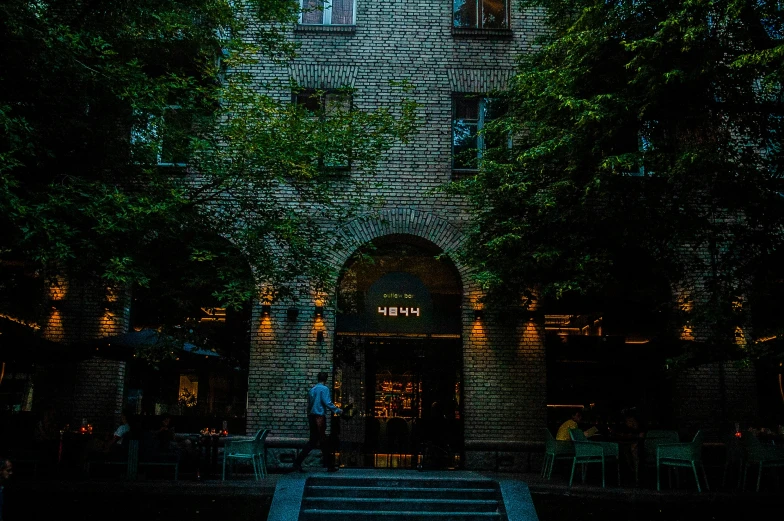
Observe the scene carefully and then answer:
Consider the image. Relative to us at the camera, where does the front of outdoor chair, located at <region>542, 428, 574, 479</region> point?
facing to the right of the viewer

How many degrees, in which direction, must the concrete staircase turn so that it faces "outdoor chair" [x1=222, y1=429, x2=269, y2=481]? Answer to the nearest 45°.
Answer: approximately 135° to its right

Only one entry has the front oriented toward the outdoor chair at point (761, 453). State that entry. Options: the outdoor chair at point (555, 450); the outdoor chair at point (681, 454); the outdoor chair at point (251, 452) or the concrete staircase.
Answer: the outdoor chair at point (555, 450)

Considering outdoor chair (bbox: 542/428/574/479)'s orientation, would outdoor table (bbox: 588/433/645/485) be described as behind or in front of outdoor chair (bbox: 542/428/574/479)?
in front

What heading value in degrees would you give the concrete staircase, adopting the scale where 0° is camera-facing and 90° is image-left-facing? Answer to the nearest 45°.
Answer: approximately 0°

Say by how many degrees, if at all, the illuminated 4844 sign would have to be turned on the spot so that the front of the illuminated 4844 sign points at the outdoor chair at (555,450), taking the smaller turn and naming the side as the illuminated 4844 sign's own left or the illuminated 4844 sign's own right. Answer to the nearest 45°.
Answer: approximately 45° to the illuminated 4844 sign's own left

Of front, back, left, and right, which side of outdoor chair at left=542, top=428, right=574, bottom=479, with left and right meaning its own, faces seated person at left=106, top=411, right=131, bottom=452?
back

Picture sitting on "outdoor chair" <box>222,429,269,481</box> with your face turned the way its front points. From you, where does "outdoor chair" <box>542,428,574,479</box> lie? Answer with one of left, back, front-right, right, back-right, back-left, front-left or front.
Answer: back
